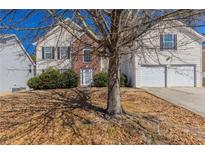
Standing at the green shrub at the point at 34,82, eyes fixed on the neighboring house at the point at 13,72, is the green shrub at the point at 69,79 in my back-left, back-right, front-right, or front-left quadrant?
back-right

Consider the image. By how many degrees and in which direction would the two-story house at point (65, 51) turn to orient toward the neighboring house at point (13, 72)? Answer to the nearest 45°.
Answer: approximately 135° to its right

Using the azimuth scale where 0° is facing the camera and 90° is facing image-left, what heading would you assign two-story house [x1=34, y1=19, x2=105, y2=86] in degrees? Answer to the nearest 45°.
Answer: approximately 0°
